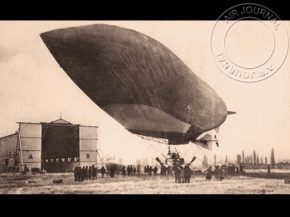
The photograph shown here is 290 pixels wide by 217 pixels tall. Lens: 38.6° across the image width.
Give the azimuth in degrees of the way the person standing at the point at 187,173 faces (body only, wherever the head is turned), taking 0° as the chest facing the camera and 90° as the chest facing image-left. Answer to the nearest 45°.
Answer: approximately 180°

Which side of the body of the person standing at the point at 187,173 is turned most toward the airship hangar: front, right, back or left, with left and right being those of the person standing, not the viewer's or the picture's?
left
